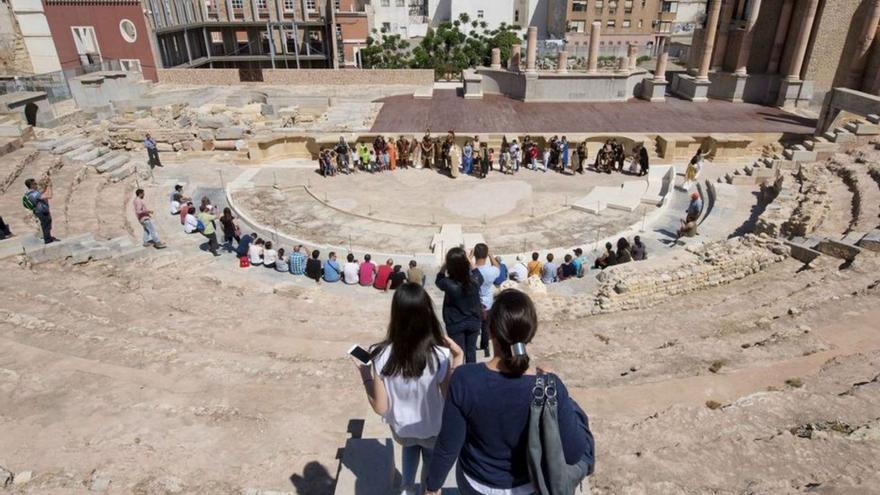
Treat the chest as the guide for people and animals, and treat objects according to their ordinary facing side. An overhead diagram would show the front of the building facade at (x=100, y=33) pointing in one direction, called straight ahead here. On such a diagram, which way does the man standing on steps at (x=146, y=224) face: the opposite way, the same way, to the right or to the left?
to the left

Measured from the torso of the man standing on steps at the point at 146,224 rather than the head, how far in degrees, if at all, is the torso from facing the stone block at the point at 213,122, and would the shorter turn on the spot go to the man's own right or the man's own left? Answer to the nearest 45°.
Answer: approximately 90° to the man's own left

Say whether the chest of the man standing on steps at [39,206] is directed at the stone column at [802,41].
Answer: yes

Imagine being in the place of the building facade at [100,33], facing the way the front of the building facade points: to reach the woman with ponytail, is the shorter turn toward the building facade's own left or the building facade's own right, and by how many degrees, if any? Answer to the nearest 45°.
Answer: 0° — it already faces them

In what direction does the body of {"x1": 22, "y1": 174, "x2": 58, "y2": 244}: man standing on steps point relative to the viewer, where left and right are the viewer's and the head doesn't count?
facing to the right of the viewer

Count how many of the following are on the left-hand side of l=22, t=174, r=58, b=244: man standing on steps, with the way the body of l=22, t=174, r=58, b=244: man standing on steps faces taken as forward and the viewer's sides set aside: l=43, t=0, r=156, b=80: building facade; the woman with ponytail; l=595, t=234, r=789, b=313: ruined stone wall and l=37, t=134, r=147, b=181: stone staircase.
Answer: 2

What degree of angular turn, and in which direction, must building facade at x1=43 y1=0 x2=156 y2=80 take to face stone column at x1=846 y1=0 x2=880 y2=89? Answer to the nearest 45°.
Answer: approximately 45° to its left

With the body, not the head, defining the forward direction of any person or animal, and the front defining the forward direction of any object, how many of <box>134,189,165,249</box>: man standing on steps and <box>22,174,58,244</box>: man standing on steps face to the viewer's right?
2

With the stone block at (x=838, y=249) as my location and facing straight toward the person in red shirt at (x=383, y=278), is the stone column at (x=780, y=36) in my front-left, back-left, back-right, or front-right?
back-right

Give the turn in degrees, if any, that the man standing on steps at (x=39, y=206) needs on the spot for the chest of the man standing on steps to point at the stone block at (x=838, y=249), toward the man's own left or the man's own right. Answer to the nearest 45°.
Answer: approximately 45° to the man's own right

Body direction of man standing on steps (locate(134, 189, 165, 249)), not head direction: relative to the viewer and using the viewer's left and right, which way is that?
facing to the right of the viewer

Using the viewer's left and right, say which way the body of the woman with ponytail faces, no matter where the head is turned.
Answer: facing away from the viewer

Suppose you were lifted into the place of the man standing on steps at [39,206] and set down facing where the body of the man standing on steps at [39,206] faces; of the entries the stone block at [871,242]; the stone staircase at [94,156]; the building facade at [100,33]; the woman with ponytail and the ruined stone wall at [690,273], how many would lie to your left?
2

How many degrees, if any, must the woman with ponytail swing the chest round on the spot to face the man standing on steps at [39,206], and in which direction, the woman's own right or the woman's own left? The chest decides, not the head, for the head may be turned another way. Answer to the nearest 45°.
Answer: approximately 45° to the woman's own left
